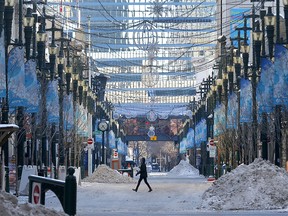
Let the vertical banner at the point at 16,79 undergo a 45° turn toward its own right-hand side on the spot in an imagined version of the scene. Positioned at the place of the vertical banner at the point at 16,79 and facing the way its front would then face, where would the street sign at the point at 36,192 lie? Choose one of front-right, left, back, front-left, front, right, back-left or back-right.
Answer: front-left

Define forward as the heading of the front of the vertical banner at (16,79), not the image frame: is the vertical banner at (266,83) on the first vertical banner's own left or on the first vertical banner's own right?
on the first vertical banner's own left

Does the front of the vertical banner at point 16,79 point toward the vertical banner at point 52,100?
no

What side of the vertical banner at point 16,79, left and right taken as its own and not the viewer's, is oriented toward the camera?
front

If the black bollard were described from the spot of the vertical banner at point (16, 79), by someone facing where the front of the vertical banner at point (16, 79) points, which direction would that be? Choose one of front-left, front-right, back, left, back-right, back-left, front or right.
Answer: front

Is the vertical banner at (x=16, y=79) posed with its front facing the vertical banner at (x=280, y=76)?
no

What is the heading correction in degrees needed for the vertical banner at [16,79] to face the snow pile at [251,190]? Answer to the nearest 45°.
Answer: approximately 45° to its left

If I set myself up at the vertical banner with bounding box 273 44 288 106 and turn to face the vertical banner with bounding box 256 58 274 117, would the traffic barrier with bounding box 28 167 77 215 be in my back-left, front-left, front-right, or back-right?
back-left

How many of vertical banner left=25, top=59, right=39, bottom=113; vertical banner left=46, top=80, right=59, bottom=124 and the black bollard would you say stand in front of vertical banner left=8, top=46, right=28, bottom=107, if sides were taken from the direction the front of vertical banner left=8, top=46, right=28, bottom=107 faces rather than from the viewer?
1

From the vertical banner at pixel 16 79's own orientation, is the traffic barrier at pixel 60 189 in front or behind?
in front
